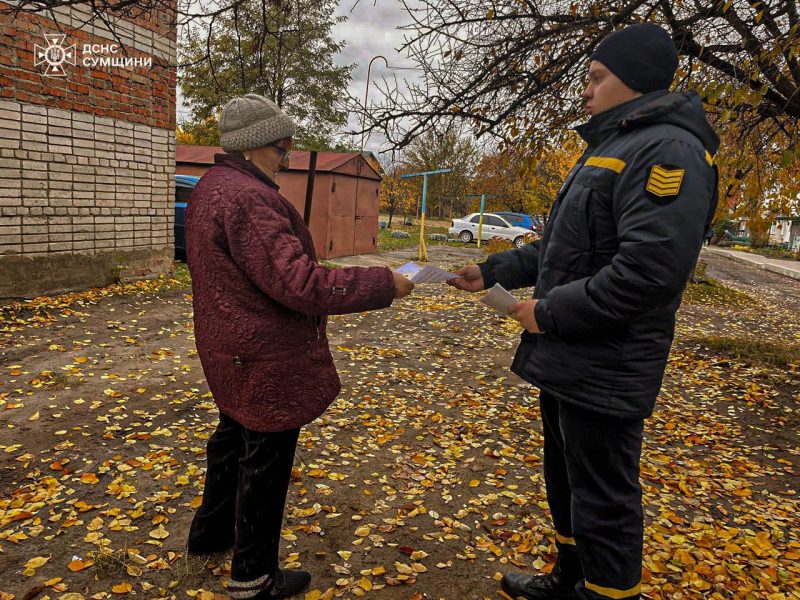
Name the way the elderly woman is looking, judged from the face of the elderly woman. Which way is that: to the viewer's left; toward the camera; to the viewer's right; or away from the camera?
to the viewer's right

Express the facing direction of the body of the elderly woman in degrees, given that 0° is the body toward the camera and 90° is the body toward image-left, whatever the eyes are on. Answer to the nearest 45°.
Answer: approximately 270°

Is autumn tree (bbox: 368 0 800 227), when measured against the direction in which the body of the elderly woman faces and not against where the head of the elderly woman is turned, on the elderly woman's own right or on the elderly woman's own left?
on the elderly woman's own left

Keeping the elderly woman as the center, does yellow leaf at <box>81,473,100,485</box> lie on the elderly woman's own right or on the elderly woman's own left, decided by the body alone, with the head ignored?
on the elderly woman's own left

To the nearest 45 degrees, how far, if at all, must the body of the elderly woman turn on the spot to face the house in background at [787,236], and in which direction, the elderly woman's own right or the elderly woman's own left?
approximately 45° to the elderly woman's own left

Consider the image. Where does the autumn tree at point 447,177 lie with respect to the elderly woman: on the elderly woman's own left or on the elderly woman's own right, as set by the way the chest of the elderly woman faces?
on the elderly woman's own left

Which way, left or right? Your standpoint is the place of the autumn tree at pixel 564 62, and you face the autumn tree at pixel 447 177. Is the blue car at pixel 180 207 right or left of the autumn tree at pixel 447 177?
left

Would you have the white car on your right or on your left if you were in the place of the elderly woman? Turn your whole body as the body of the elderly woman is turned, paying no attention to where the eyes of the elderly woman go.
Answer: on your left

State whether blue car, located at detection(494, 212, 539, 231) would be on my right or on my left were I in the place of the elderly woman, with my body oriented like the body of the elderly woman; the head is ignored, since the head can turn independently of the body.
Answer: on my left
